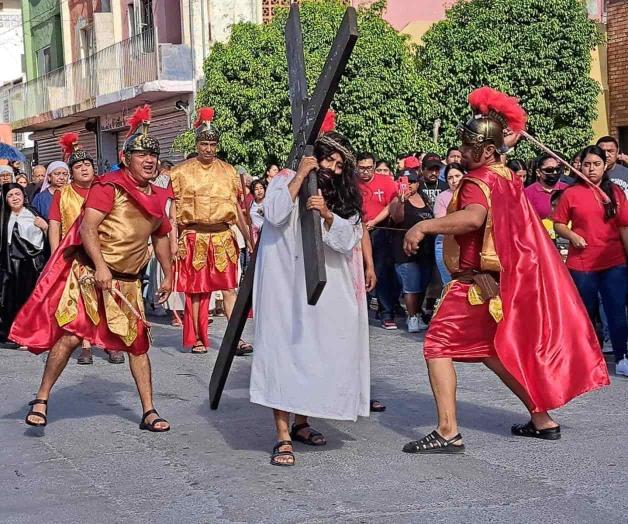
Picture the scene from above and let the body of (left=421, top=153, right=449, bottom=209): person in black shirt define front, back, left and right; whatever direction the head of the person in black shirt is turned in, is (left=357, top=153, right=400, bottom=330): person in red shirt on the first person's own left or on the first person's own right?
on the first person's own right

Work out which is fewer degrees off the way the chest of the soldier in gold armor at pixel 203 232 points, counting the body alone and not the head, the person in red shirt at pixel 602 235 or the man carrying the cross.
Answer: the man carrying the cross

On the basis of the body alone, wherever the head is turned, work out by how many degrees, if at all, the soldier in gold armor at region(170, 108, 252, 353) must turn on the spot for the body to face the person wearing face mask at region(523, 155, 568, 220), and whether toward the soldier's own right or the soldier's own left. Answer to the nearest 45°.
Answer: approximately 90° to the soldier's own left

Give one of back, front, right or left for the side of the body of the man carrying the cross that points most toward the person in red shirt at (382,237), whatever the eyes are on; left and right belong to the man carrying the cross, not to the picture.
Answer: back

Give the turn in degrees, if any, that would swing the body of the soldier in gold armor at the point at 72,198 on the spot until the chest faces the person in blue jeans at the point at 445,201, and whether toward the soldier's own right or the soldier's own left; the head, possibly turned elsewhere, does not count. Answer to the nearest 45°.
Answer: approximately 90° to the soldier's own left

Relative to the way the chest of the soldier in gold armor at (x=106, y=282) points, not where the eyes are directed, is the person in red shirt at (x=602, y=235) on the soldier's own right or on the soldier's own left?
on the soldier's own left
